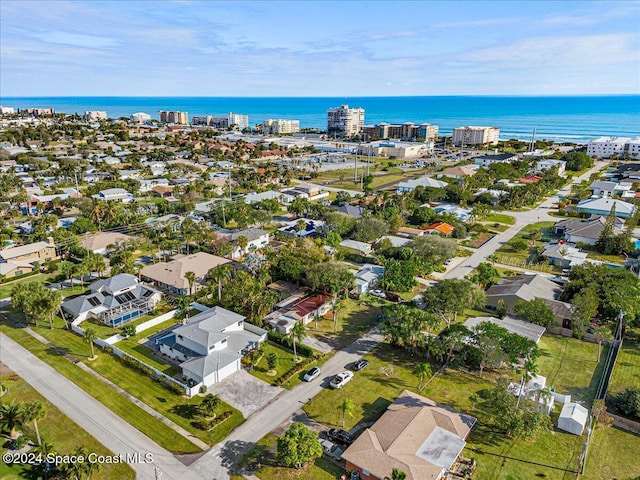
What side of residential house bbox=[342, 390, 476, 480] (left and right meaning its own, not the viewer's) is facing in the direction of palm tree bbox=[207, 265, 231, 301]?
front

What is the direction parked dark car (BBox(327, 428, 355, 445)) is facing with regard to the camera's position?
facing the viewer and to the right of the viewer

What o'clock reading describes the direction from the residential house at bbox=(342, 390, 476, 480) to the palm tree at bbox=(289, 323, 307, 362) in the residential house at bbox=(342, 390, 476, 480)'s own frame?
The palm tree is roughly at 12 o'clock from the residential house.

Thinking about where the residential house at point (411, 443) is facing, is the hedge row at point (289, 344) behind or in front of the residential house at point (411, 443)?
in front

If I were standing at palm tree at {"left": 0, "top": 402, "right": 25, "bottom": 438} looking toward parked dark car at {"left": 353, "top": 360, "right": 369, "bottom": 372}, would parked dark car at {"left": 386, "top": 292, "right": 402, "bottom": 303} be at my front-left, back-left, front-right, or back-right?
front-left

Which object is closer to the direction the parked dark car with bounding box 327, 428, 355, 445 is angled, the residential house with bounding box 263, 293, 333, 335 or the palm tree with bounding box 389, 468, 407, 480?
the palm tree

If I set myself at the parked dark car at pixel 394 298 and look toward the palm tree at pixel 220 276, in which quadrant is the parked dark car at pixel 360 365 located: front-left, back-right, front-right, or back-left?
front-left

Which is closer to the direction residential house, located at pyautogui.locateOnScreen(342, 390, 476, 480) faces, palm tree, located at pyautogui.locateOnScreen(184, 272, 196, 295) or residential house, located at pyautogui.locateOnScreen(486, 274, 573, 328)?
the palm tree

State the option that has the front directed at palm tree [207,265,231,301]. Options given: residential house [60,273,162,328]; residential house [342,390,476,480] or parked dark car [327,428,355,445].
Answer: residential house [342,390,476,480]

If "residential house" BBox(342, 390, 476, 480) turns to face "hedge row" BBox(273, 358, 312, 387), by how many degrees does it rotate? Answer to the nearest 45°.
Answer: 0° — it already faces it

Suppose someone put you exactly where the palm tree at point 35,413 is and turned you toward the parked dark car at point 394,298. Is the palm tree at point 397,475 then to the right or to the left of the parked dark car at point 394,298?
right

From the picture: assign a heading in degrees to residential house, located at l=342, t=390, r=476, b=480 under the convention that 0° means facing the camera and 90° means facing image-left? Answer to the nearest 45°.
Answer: approximately 135°

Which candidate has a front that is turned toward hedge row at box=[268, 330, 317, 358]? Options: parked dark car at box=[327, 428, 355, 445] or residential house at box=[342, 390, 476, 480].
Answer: the residential house

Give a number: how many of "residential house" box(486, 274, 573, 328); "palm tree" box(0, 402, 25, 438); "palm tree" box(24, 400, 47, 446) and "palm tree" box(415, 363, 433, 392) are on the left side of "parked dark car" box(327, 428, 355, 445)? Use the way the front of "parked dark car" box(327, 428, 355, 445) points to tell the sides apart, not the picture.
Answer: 2

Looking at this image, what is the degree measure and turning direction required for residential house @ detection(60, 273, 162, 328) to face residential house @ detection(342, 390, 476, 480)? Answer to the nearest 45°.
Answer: approximately 180°
